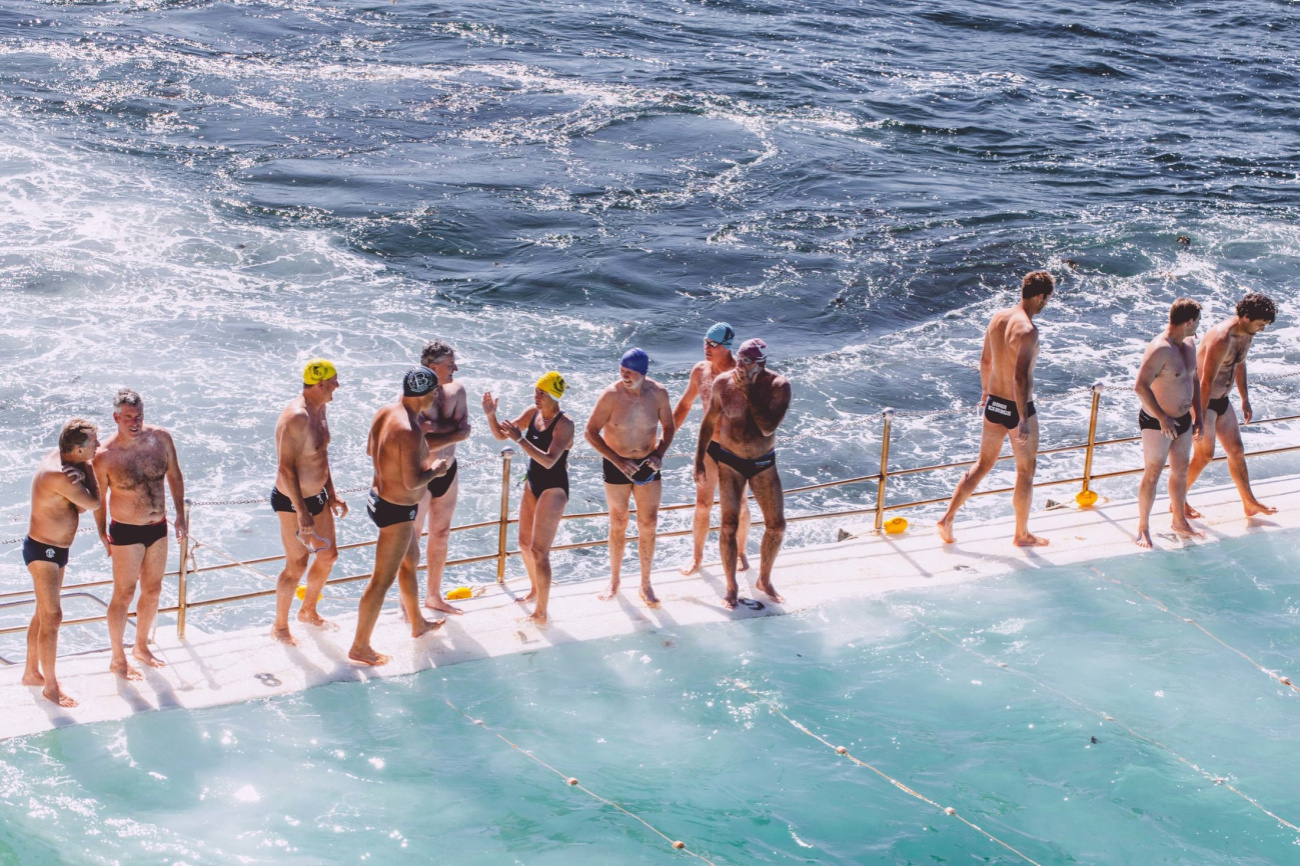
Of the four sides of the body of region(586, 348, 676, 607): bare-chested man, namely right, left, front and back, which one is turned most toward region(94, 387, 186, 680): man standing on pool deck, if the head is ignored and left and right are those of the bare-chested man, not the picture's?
right

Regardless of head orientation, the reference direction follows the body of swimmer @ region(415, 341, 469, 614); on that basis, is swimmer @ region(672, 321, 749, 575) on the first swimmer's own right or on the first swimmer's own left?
on the first swimmer's own left

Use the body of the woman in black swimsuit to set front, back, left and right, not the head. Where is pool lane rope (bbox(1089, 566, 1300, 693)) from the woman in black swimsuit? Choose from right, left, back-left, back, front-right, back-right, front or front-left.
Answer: back-left

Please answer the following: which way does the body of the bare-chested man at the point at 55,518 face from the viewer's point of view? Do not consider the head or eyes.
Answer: to the viewer's right

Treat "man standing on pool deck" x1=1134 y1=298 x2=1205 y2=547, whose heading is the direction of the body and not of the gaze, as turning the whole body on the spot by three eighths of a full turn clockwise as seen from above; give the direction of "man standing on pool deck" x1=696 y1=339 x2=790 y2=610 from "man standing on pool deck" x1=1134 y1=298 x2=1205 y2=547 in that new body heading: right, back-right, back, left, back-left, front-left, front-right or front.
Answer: front-left

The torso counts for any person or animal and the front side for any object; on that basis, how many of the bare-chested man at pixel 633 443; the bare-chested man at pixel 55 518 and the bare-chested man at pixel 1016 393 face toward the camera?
1

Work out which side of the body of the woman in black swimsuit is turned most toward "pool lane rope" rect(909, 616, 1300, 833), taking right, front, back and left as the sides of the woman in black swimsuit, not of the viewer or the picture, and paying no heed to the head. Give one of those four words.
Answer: left

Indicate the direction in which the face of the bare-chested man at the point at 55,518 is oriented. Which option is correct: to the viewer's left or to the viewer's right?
to the viewer's right

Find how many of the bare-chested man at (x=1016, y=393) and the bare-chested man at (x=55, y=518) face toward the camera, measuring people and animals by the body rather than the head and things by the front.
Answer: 0

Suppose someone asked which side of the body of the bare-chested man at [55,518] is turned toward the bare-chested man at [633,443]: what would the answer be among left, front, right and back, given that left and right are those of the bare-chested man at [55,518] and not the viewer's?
front
